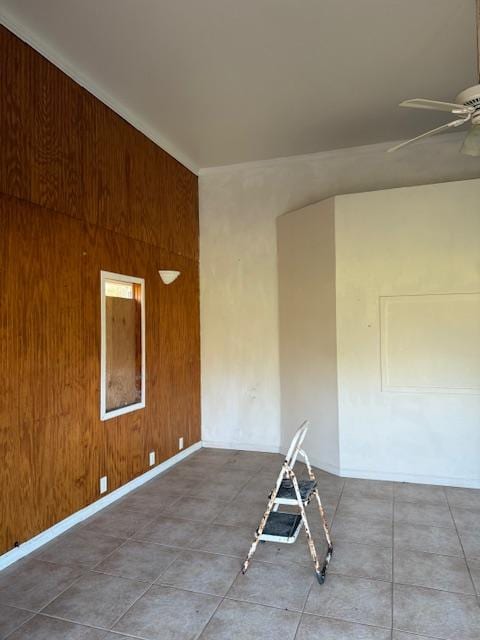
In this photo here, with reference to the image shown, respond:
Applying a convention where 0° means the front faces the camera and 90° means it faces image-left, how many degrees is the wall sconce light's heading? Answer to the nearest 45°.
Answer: approximately 315°

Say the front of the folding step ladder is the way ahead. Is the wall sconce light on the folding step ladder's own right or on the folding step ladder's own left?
on the folding step ladder's own right

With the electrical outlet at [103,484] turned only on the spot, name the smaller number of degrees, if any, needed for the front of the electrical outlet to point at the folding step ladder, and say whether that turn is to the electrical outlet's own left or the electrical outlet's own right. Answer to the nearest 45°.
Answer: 0° — it already faces it

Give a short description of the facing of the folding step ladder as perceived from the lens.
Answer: facing to the left of the viewer

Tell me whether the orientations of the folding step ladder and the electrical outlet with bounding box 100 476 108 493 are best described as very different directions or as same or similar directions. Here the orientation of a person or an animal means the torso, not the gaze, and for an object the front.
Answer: very different directions

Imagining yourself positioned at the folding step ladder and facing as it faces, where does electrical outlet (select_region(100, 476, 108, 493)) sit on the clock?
The electrical outlet is roughly at 1 o'clock from the folding step ladder.

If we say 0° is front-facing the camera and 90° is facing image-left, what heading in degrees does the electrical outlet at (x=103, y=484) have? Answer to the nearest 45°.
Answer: approximately 315°
